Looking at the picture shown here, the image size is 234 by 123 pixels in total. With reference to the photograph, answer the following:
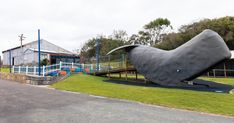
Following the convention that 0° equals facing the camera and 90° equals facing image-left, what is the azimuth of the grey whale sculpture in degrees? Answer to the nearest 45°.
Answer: approximately 270°

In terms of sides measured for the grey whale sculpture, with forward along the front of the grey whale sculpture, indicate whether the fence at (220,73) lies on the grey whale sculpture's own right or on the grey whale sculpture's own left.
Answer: on the grey whale sculpture's own left

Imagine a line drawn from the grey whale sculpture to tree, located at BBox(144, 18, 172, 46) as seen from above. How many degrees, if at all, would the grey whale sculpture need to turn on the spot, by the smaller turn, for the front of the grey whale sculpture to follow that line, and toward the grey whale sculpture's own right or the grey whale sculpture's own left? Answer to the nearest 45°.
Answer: approximately 90° to the grey whale sculpture's own left

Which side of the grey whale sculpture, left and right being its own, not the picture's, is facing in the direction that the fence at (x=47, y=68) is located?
back

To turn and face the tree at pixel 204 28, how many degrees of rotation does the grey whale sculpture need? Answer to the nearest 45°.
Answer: approximately 90° to its left

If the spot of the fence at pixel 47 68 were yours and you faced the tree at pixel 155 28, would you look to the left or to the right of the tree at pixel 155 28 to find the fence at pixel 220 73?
right

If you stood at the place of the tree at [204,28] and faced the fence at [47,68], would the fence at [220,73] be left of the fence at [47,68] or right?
left
